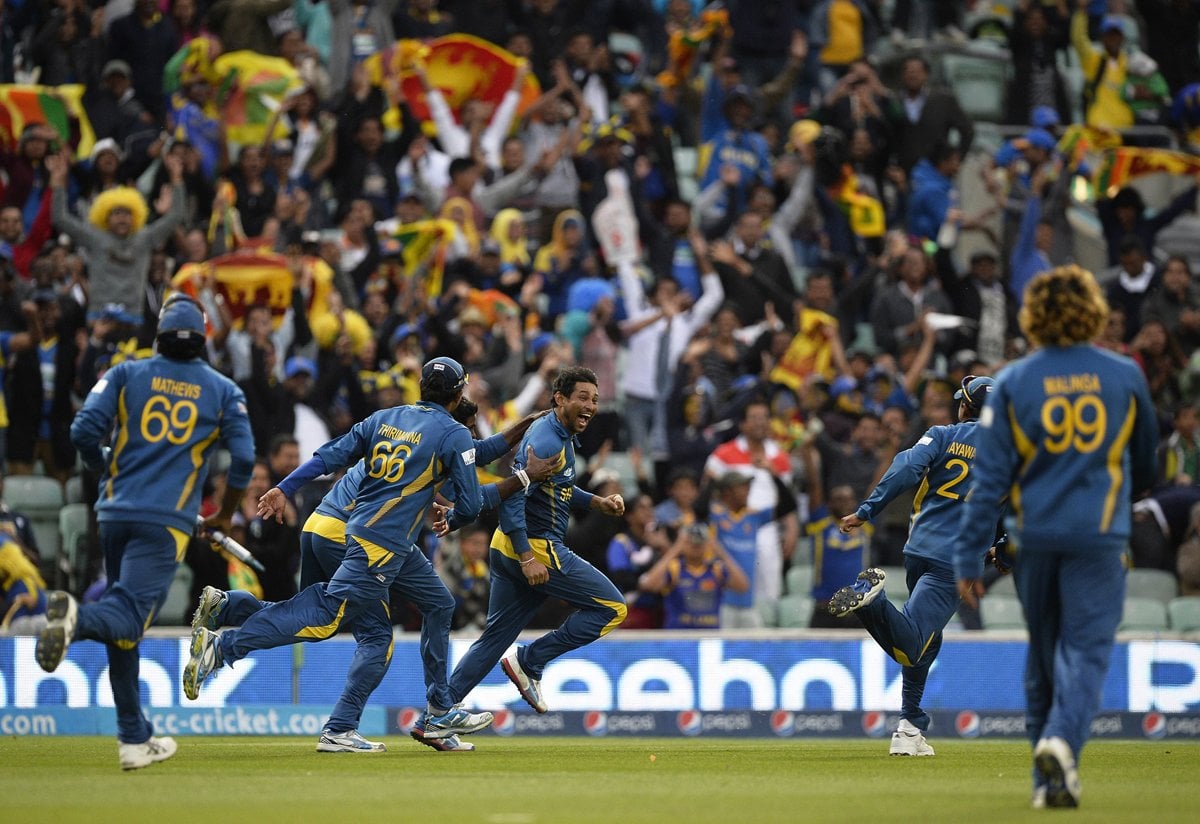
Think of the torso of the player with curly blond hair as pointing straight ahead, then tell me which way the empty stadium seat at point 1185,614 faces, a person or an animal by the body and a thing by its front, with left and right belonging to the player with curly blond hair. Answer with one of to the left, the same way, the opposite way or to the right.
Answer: the opposite way

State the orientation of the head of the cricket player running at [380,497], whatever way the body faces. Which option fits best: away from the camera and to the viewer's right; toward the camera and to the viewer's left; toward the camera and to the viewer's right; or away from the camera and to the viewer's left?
away from the camera and to the viewer's right

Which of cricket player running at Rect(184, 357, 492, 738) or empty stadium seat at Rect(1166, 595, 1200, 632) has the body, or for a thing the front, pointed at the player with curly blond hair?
the empty stadium seat

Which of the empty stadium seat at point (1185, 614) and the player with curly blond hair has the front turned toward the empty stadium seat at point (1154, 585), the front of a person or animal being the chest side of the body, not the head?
the player with curly blond hair

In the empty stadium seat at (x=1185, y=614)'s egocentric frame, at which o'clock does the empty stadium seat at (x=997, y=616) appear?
the empty stadium seat at (x=997, y=616) is roughly at 3 o'clock from the empty stadium seat at (x=1185, y=614).

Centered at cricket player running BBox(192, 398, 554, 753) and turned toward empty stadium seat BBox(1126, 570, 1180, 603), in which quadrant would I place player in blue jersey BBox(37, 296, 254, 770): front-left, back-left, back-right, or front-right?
back-left

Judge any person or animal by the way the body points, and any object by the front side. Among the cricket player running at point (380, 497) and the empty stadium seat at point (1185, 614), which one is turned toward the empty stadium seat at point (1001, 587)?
the cricket player running

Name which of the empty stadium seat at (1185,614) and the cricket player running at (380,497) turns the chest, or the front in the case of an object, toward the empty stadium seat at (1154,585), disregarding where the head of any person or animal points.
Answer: the cricket player running

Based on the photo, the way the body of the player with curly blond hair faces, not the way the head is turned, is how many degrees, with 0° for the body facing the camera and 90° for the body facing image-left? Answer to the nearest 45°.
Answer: approximately 180°

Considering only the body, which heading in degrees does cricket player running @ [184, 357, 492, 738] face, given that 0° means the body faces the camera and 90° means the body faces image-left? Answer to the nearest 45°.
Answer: approximately 225°
